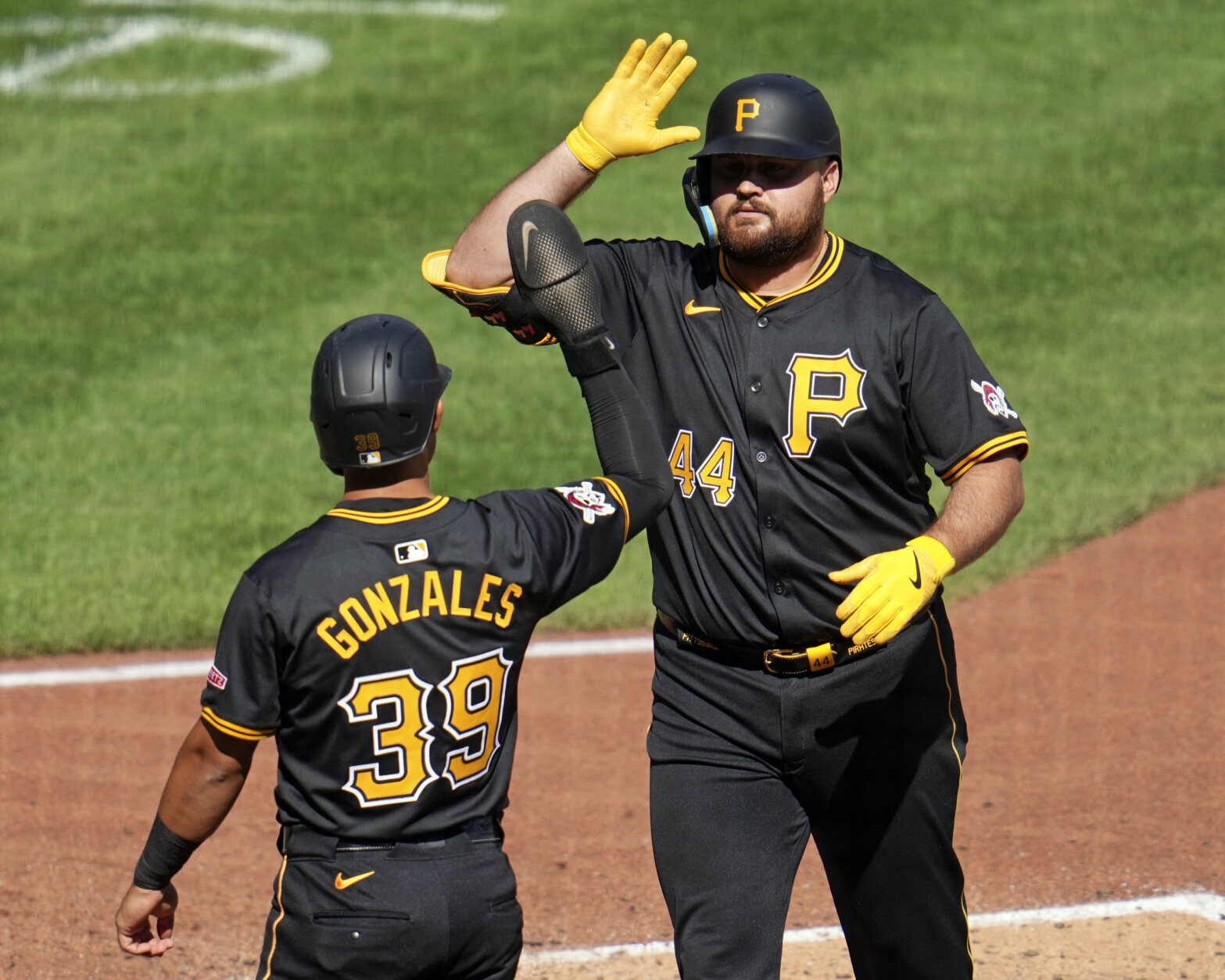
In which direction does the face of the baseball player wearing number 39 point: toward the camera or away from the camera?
away from the camera

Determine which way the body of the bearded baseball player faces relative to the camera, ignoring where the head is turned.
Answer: toward the camera

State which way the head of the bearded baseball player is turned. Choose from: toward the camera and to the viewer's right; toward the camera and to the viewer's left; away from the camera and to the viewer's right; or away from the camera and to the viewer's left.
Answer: toward the camera and to the viewer's left

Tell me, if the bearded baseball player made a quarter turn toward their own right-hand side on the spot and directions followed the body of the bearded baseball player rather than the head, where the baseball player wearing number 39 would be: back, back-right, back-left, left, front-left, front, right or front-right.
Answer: front-left
